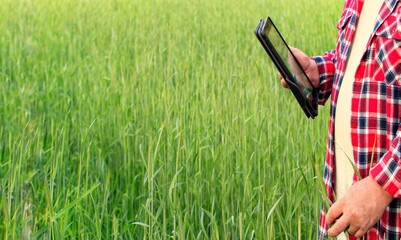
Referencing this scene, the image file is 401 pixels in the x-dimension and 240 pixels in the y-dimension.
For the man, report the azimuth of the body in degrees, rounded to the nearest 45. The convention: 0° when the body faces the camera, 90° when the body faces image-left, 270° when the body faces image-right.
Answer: approximately 45°
